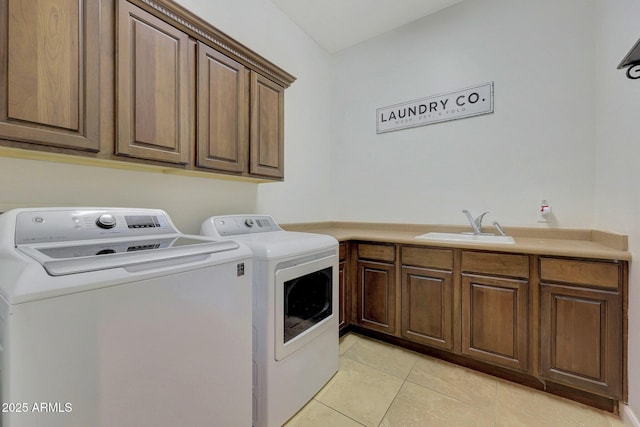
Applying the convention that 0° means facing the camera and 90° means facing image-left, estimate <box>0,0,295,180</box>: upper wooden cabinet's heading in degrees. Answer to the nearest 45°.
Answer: approximately 315°

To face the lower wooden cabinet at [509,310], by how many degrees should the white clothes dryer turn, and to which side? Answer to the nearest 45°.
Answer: approximately 45° to its left

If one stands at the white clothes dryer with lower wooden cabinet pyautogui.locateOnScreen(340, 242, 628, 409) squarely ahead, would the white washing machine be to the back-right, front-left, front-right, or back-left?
back-right

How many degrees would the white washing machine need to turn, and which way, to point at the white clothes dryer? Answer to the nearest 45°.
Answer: approximately 45° to its left

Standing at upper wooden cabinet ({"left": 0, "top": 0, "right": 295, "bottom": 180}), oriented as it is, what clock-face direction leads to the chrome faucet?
The chrome faucet is roughly at 11 o'clock from the upper wooden cabinet.
